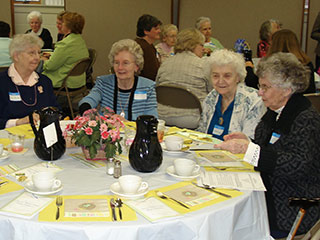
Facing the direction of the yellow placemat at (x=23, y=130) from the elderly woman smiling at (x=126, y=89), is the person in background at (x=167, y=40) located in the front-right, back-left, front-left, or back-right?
back-right

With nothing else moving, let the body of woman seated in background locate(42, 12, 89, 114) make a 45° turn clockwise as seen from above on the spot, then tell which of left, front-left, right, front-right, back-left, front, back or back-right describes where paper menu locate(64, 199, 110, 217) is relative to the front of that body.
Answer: back

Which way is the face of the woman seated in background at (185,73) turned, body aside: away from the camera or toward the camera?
away from the camera

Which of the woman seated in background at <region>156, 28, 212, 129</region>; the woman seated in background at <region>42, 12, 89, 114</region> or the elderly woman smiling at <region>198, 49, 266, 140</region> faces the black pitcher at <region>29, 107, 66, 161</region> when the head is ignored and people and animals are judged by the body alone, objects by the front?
the elderly woman smiling

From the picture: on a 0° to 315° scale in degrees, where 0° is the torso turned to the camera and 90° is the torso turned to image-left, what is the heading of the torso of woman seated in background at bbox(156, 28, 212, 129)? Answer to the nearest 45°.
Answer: approximately 225°

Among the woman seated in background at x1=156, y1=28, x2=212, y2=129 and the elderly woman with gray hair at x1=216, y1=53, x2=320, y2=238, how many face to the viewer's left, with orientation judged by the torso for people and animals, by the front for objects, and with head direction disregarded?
1

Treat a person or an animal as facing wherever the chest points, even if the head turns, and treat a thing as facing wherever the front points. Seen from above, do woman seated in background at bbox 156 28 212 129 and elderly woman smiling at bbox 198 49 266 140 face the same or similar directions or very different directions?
very different directions

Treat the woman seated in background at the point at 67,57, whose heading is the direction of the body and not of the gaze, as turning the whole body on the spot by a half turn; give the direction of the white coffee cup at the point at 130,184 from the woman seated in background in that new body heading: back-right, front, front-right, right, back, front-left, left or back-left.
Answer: front-right

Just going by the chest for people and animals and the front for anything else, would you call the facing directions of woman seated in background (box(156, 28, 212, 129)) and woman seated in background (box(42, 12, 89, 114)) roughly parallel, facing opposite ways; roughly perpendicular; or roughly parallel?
roughly perpendicular

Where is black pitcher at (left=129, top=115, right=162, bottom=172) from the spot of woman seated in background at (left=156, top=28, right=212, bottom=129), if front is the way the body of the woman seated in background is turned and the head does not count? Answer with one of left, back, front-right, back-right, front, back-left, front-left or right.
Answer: back-right

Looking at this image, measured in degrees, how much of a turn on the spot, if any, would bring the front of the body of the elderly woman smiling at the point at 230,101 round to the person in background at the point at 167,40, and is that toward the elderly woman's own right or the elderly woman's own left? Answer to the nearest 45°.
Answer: approximately 135° to the elderly woman's own right

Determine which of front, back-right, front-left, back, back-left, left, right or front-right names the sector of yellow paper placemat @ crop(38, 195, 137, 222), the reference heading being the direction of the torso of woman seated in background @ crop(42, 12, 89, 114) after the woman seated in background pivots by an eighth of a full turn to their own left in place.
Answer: left

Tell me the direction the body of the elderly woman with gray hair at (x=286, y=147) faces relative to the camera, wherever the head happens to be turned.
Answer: to the viewer's left

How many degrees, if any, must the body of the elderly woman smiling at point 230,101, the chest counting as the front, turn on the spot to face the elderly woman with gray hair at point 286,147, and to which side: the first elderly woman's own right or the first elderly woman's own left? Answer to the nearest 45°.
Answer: approximately 45° to the first elderly woman's own left

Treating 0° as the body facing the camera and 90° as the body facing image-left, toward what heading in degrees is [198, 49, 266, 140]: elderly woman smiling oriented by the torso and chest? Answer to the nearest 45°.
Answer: approximately 45°

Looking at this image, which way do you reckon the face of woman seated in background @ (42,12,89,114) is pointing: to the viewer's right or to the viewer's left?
to the viewer's left
